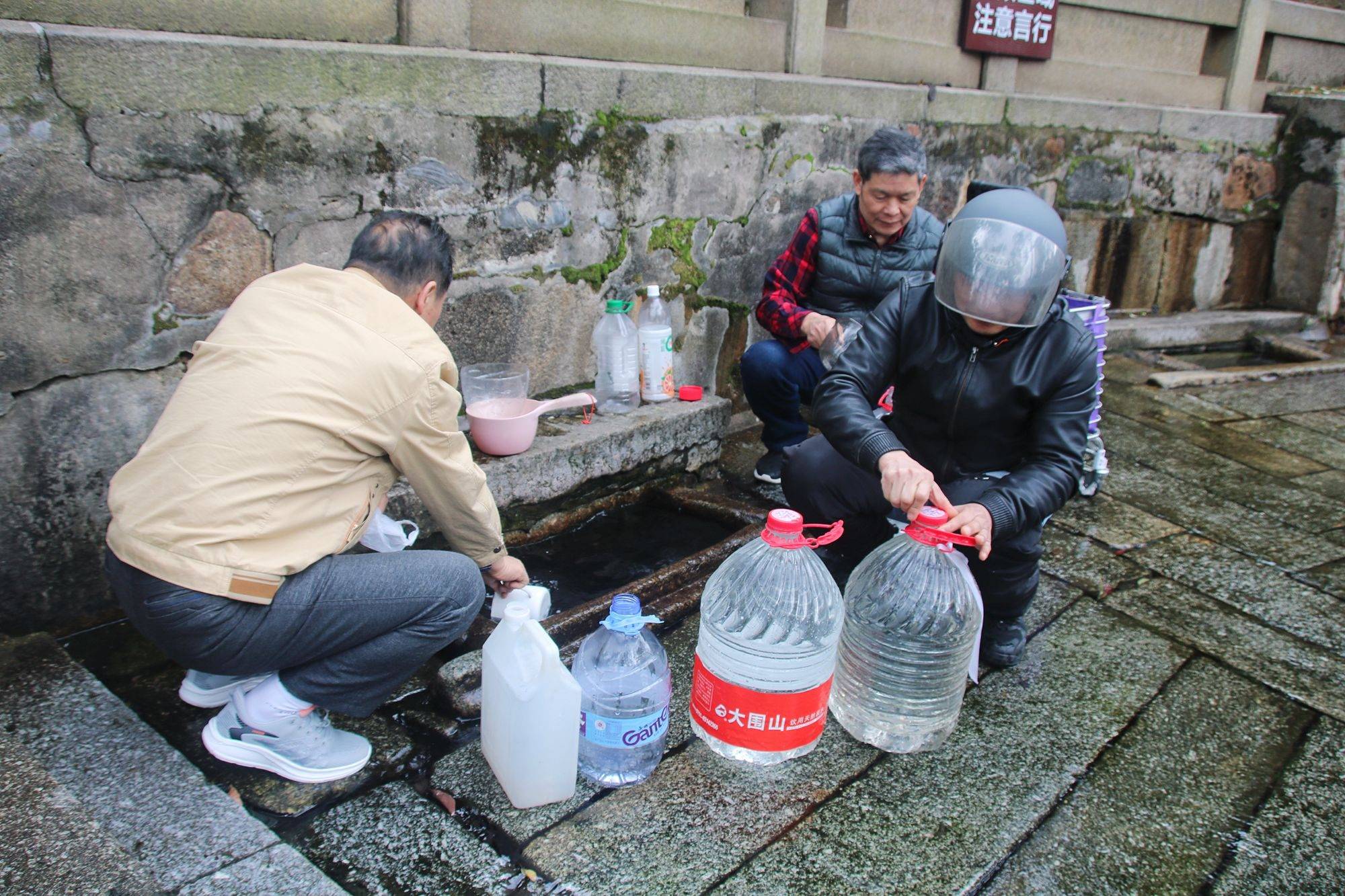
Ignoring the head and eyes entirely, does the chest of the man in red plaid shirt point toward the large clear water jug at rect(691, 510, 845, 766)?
yes

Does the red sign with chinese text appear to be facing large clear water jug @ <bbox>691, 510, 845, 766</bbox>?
yes

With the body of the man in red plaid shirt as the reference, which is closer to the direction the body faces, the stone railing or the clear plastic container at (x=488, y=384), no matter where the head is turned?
the clear plastic container

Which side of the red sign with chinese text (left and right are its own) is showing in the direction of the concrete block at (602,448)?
front

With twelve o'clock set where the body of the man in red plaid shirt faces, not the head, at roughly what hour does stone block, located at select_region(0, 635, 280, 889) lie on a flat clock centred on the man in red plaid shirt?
The stone block is roughly at 1 o'clock from the man in red plaid shirt.

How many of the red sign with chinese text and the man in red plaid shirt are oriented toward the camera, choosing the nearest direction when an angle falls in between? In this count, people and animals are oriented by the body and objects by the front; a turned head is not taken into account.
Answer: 2

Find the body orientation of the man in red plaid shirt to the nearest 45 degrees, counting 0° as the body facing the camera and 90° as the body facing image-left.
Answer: approximately 0°

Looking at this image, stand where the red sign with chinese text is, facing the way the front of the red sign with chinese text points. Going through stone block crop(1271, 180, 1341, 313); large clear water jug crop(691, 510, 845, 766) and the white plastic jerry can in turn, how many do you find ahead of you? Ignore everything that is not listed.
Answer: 2

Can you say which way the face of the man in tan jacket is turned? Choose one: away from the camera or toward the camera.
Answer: away from the camera

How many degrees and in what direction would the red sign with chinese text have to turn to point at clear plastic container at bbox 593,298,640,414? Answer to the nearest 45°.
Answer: approximately 45° to its right

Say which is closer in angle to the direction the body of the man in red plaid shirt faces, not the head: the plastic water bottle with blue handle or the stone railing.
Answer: the plastic water bottle with blue handle

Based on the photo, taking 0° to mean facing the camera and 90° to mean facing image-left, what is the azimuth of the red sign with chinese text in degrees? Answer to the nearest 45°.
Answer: approximately 0°

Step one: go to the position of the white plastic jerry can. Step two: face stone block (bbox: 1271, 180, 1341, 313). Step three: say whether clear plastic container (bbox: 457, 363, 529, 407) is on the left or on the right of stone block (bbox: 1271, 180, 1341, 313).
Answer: left

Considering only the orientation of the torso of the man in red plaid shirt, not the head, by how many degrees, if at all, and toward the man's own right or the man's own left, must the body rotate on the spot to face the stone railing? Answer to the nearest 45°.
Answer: approximately 180°
